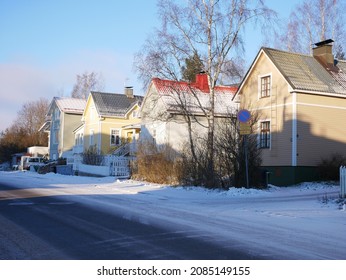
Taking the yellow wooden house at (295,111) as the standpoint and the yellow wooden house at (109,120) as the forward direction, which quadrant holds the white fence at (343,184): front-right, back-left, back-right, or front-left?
back-left

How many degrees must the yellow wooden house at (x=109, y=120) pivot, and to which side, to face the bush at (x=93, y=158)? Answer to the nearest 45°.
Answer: approximately 45° to its right

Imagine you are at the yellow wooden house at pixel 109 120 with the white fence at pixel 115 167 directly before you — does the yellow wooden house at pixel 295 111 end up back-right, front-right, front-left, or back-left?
front-left

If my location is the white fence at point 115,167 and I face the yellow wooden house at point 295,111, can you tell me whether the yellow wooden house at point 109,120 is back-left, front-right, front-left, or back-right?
back-left
